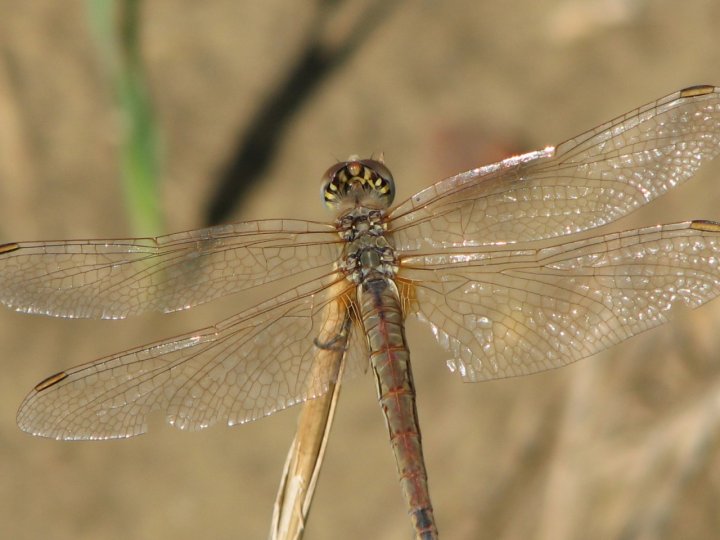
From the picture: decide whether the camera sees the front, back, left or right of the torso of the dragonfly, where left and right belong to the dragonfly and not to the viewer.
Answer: back
